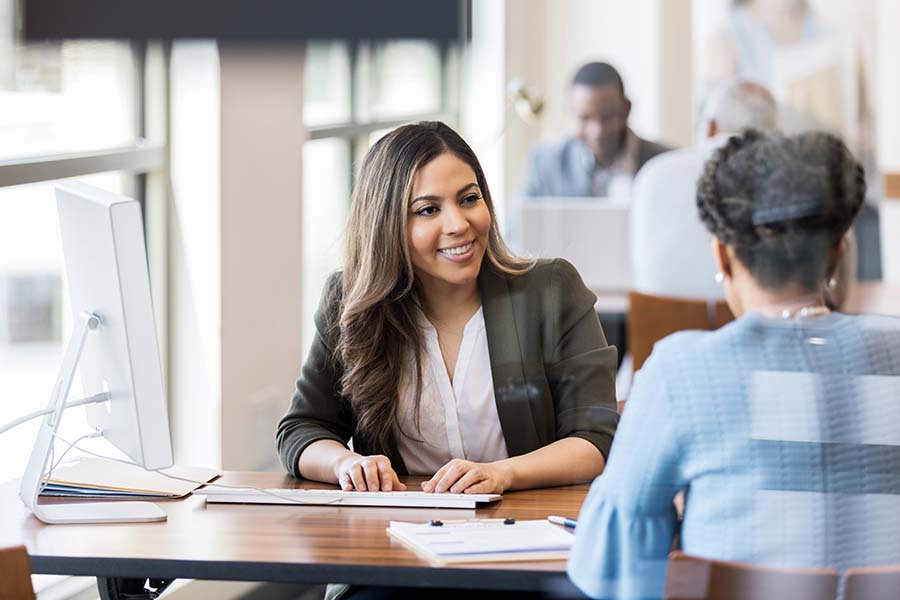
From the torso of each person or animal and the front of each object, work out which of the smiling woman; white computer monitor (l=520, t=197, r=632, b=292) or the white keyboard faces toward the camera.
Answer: the smiling woman

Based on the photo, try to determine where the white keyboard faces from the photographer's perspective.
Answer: facing away from the viewer

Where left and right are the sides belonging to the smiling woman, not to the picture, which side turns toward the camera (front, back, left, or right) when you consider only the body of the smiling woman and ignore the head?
front

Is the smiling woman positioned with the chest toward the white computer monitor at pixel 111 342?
no

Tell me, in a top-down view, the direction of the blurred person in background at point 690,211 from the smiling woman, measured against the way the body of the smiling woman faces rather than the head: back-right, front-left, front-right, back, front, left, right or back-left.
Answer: left

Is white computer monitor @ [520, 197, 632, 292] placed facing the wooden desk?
no

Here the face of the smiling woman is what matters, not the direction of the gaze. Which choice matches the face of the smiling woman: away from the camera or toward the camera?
toward the camera

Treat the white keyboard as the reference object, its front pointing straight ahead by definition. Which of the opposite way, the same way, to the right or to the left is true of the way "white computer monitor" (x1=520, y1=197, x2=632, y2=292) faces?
the same way

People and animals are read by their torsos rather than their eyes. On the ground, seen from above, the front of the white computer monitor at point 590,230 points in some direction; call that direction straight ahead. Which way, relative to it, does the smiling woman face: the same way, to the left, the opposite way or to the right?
the opposite way

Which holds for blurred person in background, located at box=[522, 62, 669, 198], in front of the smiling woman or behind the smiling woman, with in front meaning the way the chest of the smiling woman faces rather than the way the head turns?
behind

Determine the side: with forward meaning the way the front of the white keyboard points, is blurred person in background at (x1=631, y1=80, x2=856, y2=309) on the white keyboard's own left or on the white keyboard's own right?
on the white keyboard's own right

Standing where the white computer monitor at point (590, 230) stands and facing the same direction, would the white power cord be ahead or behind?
behind

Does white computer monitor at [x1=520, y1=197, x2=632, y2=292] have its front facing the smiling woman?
no

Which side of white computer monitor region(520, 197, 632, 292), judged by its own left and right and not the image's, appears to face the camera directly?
back

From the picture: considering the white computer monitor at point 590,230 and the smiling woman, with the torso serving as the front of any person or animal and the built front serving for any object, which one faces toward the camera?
the smiling woman
